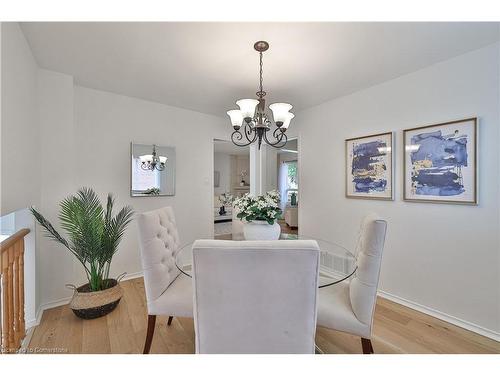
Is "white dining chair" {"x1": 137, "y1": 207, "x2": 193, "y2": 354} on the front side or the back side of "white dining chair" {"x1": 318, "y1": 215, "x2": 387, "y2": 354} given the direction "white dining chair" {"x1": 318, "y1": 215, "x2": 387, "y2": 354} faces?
on the front side

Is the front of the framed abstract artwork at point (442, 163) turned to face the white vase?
yes

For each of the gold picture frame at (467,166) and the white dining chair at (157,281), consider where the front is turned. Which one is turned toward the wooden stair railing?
the gold picture frame

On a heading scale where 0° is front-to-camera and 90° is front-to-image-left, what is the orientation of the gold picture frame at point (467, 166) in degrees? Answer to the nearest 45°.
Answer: approximately 45°

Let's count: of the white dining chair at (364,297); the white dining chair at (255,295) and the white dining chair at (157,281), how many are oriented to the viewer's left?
1

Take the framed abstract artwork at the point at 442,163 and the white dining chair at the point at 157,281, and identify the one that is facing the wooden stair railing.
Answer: the framed abstract artwork

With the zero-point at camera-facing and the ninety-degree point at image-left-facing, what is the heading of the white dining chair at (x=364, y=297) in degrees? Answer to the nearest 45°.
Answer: approximately 90°

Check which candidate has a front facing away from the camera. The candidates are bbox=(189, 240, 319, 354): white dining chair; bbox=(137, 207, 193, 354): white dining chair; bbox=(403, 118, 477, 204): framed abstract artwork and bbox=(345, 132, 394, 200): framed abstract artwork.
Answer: bbox=(189, 240, 319, 354): white dining chair

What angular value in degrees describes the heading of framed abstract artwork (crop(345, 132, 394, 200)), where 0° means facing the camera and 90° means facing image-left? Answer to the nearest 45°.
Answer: approximately 45°

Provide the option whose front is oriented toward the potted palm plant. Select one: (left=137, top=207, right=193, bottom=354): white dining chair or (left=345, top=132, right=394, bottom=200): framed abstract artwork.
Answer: the framed abstract artwork

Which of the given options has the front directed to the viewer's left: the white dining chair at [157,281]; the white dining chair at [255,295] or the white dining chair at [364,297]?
the white dining chair at [364,297]

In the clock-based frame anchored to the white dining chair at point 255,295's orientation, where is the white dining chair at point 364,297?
the white dining chair at point 364,297 is roughly at 2 o'clock from the white dining chair at point 255,295.

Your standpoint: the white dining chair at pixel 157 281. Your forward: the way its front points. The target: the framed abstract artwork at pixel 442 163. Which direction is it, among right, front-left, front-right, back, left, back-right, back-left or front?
front-left

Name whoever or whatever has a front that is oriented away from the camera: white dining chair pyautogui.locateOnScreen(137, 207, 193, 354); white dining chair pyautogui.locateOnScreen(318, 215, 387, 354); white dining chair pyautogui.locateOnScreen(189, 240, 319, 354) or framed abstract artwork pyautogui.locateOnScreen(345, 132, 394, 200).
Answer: white dining chair pyautogui.locateOnScreen(189, 240, 319, 354)

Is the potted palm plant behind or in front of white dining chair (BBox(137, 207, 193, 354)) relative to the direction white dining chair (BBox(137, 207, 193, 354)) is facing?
behind

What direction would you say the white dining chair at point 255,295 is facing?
away from the camera

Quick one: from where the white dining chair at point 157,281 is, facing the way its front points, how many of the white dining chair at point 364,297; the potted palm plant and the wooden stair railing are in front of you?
1

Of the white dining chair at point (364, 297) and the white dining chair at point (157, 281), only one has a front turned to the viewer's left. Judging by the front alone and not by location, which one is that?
the white dining chair at point (364, 297)

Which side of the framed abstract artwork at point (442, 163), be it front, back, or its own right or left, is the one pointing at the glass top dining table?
front

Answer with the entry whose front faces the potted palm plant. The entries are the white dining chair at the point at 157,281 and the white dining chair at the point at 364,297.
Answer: the white dining chair at the point at 364,297
